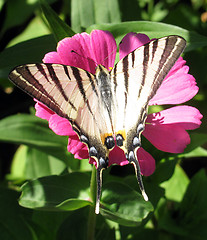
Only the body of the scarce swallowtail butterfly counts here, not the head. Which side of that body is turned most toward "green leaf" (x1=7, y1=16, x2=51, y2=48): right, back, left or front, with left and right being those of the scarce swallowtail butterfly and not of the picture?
front

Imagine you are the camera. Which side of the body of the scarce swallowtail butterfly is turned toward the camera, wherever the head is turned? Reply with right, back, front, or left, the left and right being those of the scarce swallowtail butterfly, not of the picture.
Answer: back
